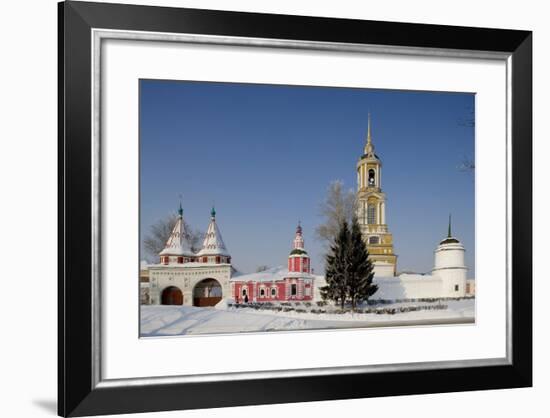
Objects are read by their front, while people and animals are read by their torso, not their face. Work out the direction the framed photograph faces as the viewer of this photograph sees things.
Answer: facing the viewer and to the right of the viewer
